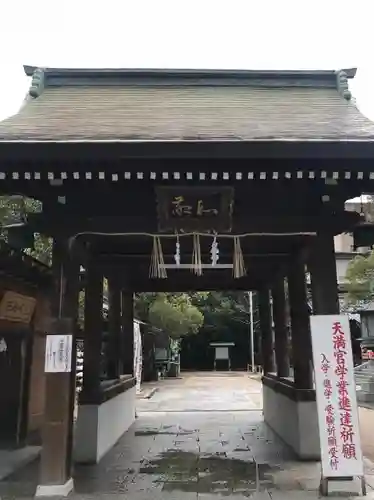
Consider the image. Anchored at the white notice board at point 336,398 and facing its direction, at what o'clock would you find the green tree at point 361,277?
The green tree is roughly at 6 o'clock from the white notice board.

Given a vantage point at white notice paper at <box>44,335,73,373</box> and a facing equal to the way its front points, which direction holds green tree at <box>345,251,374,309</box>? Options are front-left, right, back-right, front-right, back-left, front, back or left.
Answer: back-left

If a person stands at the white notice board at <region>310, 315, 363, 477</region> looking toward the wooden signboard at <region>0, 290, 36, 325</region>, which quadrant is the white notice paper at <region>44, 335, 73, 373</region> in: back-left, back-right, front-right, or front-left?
front-left

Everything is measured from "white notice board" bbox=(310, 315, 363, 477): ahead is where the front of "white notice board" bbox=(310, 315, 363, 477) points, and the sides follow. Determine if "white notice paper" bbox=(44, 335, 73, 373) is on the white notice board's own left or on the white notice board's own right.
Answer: on the white notice board's own right

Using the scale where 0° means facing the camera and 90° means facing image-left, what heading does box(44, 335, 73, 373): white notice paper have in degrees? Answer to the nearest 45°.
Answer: approximately 0°

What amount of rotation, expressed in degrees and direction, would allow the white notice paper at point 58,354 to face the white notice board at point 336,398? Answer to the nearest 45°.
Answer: approximately 90° to its left

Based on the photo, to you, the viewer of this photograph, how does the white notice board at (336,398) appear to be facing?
facing the viewer

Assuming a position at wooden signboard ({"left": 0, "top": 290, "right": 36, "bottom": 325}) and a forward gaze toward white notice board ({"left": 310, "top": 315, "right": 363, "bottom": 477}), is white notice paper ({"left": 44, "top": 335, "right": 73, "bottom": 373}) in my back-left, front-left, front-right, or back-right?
front-right

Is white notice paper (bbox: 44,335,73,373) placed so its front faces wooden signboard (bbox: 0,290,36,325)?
no

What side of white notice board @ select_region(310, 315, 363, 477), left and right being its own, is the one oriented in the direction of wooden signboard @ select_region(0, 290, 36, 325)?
right

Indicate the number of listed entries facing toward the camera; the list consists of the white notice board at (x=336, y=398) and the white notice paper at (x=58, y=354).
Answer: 2
